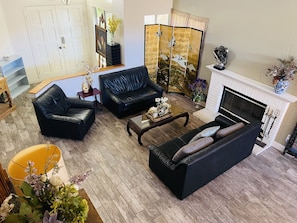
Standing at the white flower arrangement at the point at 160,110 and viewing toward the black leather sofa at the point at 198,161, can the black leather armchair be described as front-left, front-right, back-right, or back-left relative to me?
back-right

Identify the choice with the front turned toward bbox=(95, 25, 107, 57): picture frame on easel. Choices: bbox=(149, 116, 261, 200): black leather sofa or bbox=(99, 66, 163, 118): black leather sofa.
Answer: bbox=(149, 116, 261, 200): black leather sofa

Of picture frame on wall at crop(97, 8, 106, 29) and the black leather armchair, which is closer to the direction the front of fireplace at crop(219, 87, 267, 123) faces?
the black leather armchair

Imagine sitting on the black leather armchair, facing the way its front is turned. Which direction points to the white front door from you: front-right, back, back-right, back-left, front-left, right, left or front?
back-left

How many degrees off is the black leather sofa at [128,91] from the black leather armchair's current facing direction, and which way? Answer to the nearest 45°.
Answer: approximately 45° to its left

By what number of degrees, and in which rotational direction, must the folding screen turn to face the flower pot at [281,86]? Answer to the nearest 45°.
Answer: approximately 45° to its left

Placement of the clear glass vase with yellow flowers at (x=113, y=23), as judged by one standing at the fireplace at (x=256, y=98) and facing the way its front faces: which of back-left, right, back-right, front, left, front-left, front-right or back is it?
front-right

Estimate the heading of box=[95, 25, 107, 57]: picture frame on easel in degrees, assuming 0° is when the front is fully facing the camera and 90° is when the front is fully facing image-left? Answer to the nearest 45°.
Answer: approximately 45°

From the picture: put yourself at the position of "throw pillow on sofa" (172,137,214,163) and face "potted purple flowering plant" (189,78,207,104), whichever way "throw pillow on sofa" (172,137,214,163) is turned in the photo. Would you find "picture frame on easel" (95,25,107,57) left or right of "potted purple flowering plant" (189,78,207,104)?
left

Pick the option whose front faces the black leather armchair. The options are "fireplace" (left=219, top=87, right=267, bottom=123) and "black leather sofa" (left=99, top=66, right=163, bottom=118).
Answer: the fireplace

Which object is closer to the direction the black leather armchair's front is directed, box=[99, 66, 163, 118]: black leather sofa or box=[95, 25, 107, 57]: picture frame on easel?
the black leather sofa

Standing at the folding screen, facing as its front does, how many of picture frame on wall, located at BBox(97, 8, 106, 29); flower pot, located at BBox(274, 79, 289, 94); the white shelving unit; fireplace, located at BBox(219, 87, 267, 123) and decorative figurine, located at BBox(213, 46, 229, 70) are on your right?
2

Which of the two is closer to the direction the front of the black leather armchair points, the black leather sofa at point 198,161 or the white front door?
the black leather sofa
